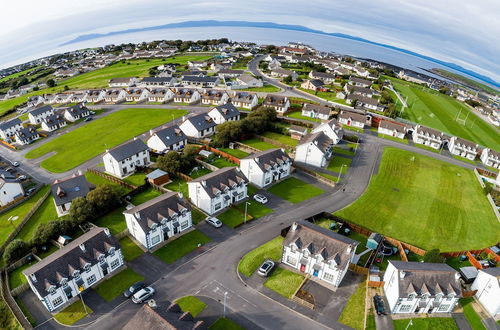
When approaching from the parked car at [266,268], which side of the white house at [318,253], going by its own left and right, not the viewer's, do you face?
front

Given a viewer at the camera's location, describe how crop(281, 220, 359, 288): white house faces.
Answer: facing the viewer and to the left of the viewer

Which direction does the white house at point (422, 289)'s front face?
toward the camera

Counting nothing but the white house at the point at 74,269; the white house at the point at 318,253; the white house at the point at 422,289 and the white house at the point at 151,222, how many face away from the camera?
0

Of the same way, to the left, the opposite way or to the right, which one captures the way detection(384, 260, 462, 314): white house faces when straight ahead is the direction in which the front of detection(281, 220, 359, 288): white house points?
the same way

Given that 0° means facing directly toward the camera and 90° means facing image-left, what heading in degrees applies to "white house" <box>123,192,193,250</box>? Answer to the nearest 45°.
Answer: approximately 315°

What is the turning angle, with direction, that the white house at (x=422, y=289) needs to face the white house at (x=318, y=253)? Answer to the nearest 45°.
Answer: approximately 90° to its right

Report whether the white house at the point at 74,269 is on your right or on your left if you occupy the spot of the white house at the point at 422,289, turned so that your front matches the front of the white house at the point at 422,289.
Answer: on your right

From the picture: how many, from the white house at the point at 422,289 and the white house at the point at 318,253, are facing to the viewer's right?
0

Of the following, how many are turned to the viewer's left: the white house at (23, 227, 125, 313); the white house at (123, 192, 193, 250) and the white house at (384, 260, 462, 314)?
0

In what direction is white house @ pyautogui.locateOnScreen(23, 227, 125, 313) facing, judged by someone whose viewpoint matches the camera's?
facing the viewer and to the right of the viewer

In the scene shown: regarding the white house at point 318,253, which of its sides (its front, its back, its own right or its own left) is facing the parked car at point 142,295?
front

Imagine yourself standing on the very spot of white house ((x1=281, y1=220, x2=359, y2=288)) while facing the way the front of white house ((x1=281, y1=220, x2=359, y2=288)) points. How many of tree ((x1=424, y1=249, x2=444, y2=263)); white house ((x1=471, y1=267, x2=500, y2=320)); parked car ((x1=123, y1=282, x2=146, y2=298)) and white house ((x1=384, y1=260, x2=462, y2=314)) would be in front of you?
1
